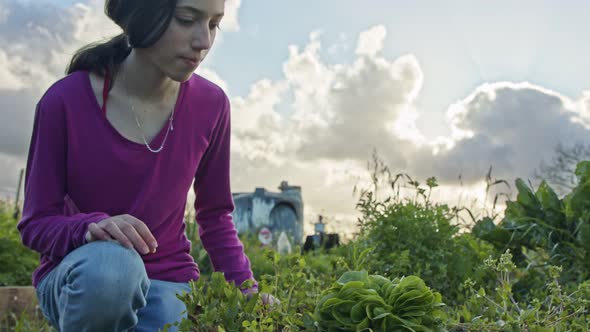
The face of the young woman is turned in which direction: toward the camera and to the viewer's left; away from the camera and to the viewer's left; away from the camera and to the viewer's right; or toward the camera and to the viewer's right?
toward the camera and to the viewer's right

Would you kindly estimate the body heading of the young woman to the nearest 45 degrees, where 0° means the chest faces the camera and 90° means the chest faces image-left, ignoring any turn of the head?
approximately 315°

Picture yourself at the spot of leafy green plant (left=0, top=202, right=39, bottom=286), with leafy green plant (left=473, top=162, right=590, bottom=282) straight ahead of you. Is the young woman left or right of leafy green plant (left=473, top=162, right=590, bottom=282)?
right

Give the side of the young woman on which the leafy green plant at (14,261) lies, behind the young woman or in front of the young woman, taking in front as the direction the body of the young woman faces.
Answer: behind
